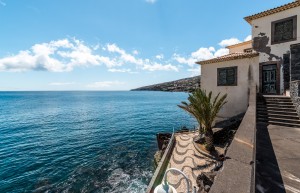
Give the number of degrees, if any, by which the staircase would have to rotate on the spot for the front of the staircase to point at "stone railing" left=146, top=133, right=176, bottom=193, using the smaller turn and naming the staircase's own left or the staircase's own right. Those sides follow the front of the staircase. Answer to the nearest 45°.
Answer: approximately 45° to the staircase's own right

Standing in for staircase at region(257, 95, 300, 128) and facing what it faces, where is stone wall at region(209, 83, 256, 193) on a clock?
The stone wall is roughly at 12 o'clock from the staircase.

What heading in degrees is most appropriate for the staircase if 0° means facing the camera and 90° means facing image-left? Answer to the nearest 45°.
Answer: approximately 0°

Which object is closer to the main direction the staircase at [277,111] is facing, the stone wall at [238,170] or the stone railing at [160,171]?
the stone wall
